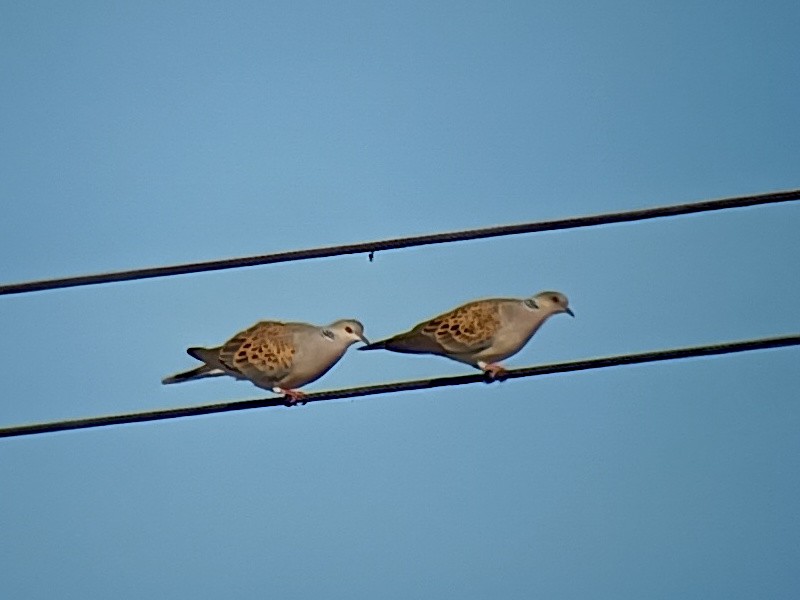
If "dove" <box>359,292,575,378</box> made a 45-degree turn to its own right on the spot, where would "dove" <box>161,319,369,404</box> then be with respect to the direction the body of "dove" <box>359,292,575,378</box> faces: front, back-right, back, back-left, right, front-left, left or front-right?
back-right

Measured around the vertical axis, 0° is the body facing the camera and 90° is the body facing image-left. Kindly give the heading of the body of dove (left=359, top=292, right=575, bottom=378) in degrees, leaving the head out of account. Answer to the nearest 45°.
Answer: approximately 270°

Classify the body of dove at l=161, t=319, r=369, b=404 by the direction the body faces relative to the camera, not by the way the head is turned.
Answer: to the viewer's right
